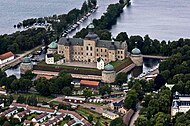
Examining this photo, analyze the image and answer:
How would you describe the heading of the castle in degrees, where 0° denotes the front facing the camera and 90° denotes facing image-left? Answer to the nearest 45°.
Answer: approximately 0°

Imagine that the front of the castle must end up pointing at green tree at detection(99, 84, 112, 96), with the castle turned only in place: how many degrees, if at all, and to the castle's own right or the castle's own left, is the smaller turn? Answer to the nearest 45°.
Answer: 0° — it already faces it

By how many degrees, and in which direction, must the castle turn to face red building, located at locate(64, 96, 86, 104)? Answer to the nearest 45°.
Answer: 0° — it already faces it

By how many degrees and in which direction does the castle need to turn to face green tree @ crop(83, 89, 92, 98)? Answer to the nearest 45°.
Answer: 0° — it already faces it
